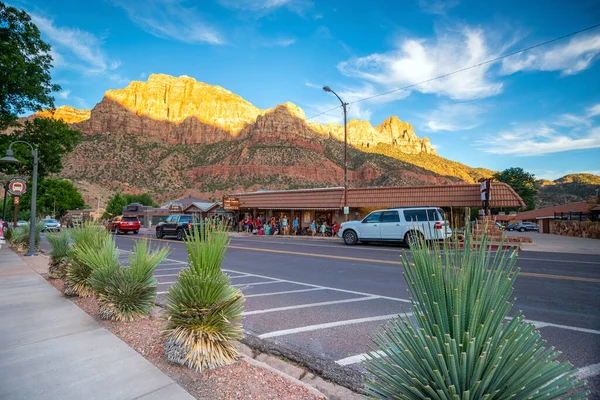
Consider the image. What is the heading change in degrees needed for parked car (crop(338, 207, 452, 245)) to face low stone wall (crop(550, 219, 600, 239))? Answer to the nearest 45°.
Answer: approximately 135° to its right

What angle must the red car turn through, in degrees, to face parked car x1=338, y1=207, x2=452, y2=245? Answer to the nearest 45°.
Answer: approximately 180°

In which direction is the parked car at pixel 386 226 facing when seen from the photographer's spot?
facing to the left of the viewer

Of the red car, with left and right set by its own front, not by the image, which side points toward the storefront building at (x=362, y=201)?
back

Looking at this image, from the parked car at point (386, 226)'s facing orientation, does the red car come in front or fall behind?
in front

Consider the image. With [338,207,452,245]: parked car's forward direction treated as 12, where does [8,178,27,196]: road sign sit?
The road sign is roughly at 11 o'clock from the parked car.

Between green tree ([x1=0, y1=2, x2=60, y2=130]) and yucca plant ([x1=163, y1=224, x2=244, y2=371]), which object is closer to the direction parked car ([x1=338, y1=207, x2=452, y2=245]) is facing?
the green tree

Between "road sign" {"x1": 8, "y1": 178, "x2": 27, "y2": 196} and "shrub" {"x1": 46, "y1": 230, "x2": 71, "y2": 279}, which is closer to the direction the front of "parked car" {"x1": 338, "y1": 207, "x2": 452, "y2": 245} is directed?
the road sign

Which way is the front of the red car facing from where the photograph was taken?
facing away from the viewer and to the left of the viewer

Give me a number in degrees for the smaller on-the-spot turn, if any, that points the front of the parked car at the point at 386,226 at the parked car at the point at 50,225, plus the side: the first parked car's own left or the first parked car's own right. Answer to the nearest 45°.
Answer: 0° — it already faces it

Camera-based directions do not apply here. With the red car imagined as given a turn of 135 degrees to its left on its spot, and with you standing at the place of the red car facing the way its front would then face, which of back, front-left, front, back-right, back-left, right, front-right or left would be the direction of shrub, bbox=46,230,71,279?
front
